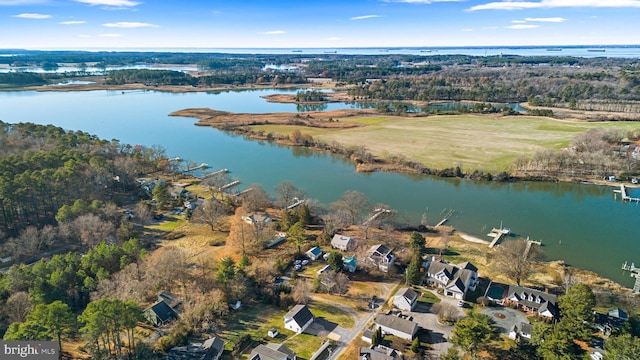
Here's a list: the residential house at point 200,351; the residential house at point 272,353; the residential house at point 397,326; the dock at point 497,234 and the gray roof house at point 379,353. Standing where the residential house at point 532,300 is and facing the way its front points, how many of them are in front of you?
4

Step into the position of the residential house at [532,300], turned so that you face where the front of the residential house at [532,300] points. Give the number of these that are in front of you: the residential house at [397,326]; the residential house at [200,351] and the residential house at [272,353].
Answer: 3

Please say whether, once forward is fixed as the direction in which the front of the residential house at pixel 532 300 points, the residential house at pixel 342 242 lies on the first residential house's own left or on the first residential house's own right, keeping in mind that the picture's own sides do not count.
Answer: on the first residential house's own right

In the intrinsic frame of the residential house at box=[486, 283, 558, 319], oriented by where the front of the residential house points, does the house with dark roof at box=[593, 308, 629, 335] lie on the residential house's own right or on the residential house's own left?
on the residential house's own left

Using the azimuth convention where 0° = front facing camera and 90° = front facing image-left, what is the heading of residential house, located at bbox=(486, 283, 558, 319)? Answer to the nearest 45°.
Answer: approximately 45°

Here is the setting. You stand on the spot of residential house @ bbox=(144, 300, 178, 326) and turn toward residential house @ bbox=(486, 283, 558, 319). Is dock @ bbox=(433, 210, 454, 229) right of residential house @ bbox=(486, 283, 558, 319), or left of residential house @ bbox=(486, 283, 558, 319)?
left

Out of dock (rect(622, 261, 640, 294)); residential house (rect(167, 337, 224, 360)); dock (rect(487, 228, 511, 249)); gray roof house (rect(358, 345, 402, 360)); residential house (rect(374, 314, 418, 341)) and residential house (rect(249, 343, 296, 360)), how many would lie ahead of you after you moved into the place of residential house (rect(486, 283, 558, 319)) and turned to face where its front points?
4

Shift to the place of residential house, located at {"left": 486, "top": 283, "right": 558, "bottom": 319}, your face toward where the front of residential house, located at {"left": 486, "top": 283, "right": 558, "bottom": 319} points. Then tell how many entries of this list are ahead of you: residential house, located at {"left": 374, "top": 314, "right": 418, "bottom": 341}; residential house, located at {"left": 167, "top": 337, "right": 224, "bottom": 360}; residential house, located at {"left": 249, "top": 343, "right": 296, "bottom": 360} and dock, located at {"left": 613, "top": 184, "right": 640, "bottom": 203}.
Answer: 3
